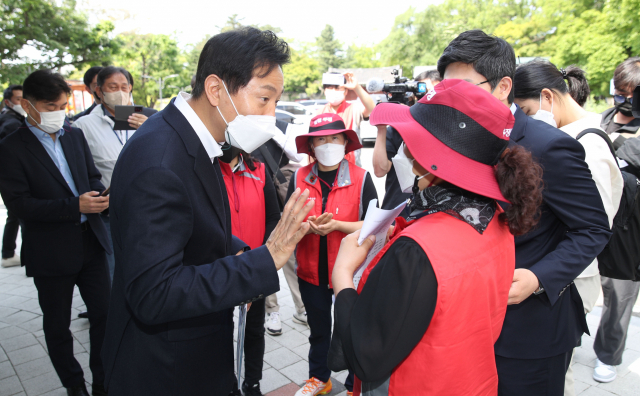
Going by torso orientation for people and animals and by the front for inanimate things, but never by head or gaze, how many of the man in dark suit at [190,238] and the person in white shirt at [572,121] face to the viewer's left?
1

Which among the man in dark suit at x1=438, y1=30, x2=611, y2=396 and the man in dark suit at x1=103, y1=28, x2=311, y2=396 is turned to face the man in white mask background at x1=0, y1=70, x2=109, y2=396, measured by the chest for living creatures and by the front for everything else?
the man in dark suit at x1=438, y1=30, x2=611, y2=396

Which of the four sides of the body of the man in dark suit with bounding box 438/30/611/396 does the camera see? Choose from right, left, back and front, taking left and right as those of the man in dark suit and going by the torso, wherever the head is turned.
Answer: left

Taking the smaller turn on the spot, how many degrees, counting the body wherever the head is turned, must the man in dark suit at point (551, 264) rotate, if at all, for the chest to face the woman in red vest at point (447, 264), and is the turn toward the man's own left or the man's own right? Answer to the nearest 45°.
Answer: approximately 45° to the man's own left

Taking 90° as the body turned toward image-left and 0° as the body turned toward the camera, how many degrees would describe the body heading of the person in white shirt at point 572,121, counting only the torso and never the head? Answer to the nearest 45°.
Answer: approximately 90°

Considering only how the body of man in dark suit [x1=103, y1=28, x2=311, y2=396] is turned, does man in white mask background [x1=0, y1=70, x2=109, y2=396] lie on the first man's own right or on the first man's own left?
on the first man's own left

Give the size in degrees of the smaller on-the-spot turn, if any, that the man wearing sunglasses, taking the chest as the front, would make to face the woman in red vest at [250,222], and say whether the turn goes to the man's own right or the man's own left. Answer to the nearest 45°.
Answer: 0° — they already face them

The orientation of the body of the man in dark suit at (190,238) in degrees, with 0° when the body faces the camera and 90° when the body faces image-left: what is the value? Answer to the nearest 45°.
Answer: approximately 270°

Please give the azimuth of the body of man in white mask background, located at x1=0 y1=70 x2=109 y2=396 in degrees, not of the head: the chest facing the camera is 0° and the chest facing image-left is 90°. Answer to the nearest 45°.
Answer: approximately 315°

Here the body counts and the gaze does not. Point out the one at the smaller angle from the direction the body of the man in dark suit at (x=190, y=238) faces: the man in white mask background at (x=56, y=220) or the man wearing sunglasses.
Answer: the man wearing sunglasses

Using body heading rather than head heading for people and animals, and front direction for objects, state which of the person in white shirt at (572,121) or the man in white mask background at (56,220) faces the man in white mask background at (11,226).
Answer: the person in white shirt

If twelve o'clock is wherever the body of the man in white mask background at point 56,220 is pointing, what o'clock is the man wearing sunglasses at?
The man wearing sunglasses is roughly at 11 o'clock from the man in white mask background.

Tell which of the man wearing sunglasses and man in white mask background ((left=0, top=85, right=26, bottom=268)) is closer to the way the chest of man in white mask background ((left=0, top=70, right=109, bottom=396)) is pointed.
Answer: the man wearing sunglasses

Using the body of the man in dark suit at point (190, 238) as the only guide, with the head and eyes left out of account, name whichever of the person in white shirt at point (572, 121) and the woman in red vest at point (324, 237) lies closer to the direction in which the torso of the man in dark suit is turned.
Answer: the person in white shirt
